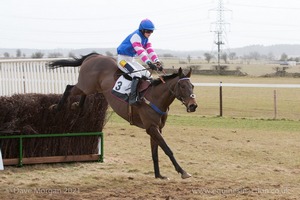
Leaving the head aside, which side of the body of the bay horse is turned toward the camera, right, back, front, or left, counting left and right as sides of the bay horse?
right

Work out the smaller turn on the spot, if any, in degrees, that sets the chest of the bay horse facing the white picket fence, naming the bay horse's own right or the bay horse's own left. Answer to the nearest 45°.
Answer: approximately 135° to the bay horse's own left

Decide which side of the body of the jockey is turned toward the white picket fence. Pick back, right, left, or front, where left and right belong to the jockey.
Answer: back
